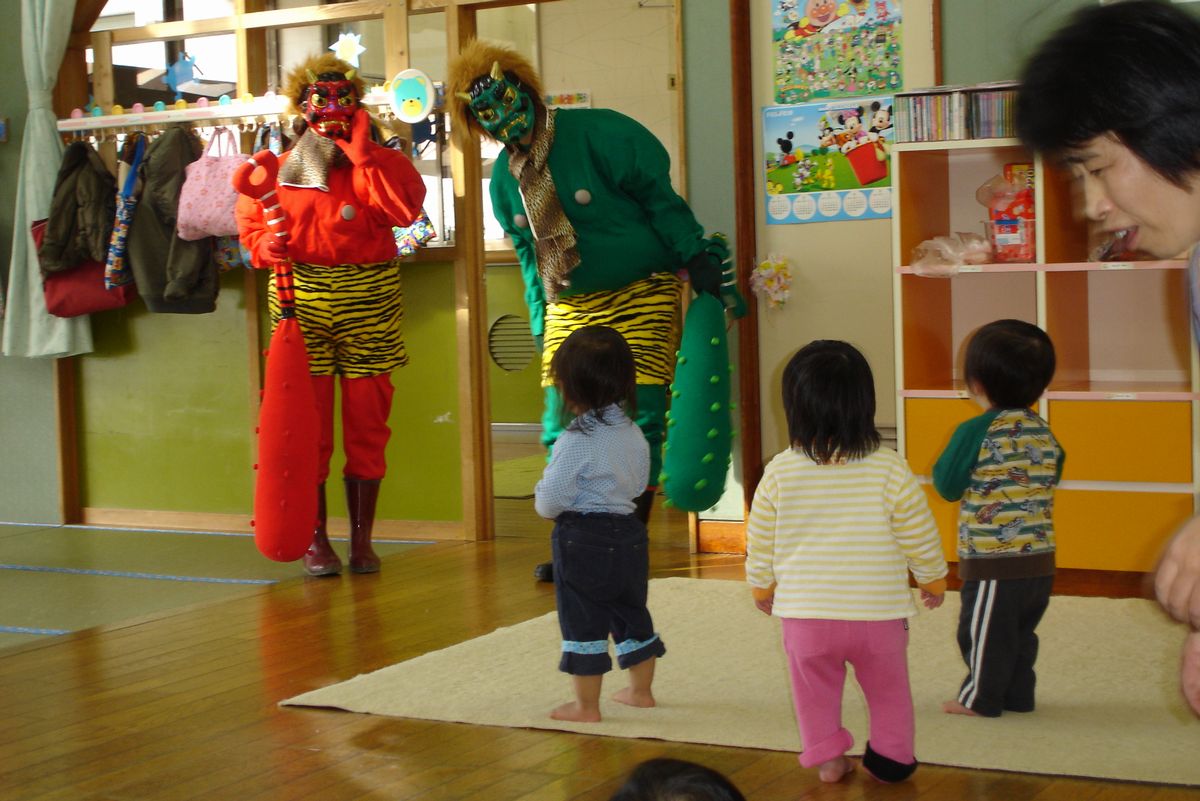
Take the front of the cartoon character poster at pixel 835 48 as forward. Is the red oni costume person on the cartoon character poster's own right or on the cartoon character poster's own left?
on the cartoon character poster's own right

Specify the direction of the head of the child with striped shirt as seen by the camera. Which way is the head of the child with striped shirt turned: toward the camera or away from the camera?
away from the camera

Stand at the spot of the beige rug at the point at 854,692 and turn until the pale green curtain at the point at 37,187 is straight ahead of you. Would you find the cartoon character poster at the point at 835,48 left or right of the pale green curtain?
right

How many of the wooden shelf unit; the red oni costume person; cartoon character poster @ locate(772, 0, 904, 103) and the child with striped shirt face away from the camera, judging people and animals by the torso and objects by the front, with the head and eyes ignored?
1

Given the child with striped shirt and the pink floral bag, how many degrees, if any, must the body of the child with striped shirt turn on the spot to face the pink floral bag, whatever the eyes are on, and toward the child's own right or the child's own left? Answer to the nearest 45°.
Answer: approximately 45° to the child's own left

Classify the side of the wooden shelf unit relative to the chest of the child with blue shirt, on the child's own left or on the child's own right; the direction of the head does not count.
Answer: on the child's own right

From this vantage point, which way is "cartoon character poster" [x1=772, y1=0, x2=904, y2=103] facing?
toward the camera

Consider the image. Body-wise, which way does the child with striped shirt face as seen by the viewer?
away from the camera

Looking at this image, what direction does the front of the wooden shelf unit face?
toward the camera

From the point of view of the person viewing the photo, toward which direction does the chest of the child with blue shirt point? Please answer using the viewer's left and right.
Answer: facing away from the viewer and to the left of the viewer

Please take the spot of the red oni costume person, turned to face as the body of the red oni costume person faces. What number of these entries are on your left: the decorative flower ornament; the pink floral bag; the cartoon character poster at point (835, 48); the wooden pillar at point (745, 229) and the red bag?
3

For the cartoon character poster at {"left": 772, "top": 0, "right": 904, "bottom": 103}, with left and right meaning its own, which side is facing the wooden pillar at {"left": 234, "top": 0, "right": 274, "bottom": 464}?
right
